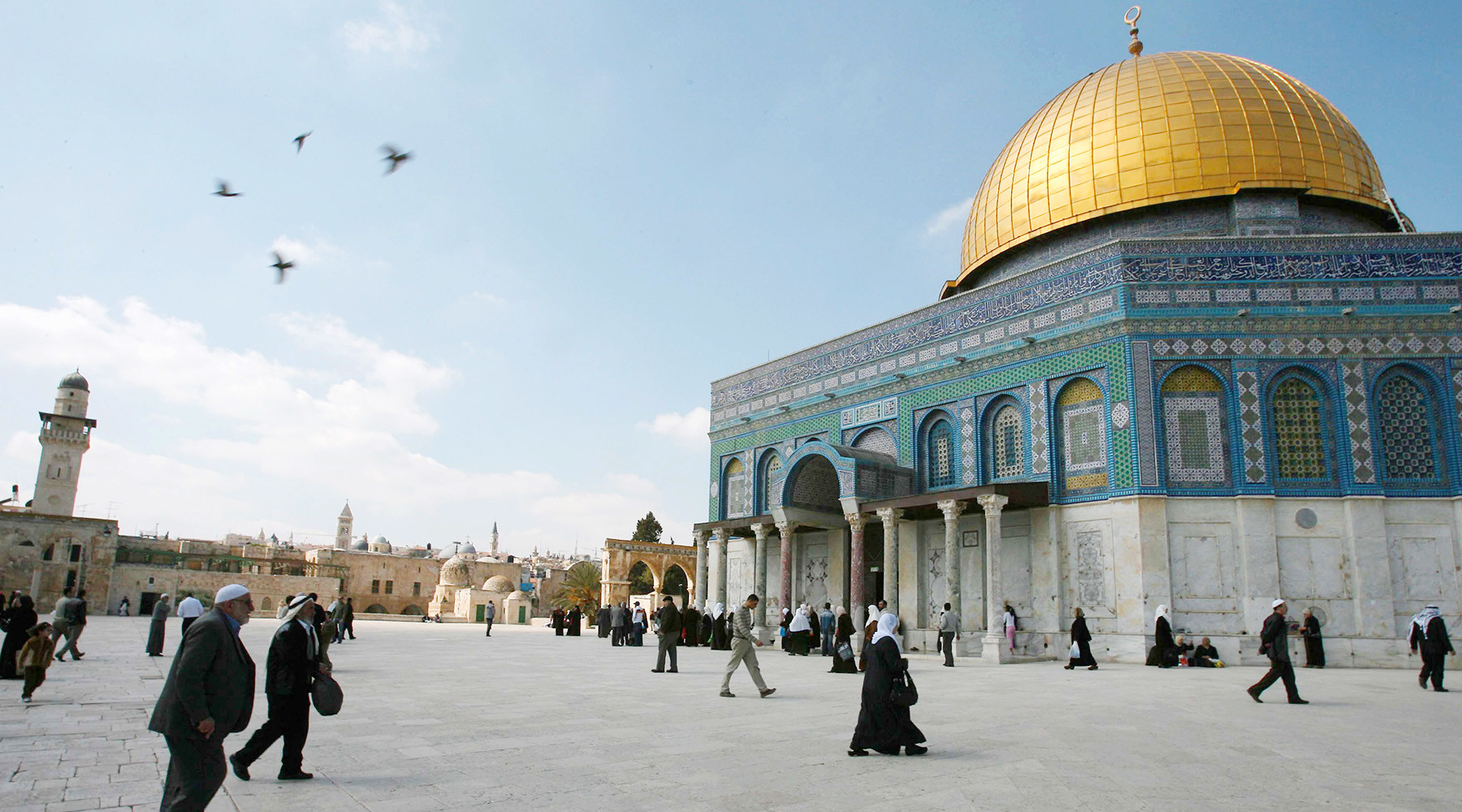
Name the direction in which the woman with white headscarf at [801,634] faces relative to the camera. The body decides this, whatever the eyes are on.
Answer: away from the camera

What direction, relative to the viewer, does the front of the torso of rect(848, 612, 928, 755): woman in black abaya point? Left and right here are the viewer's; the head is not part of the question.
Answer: facing to the right of the viewer

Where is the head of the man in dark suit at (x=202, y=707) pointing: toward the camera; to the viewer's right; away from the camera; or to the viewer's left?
to the viewer's right

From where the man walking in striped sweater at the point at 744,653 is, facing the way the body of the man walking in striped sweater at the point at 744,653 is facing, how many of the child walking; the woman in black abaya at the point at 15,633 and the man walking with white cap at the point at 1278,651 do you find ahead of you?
1

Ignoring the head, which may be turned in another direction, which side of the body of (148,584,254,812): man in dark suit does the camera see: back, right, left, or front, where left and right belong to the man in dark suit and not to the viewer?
right

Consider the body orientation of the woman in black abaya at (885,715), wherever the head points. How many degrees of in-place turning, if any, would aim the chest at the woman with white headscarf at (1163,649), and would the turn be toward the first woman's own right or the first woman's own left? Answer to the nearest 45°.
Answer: approximately 45° to the first woman's own left

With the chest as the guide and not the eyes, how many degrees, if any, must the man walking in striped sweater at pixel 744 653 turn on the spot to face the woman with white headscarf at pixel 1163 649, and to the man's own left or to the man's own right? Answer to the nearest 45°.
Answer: approximately 45° to the man's own left

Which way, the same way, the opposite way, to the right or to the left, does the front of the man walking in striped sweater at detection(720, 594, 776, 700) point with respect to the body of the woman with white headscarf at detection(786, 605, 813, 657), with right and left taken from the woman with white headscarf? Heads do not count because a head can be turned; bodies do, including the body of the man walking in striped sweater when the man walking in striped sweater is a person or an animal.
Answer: to the right
